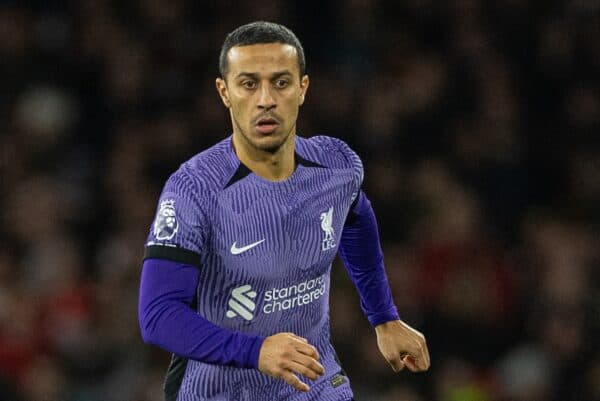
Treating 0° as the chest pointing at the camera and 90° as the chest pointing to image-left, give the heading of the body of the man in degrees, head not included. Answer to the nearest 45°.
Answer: approximately 315°
